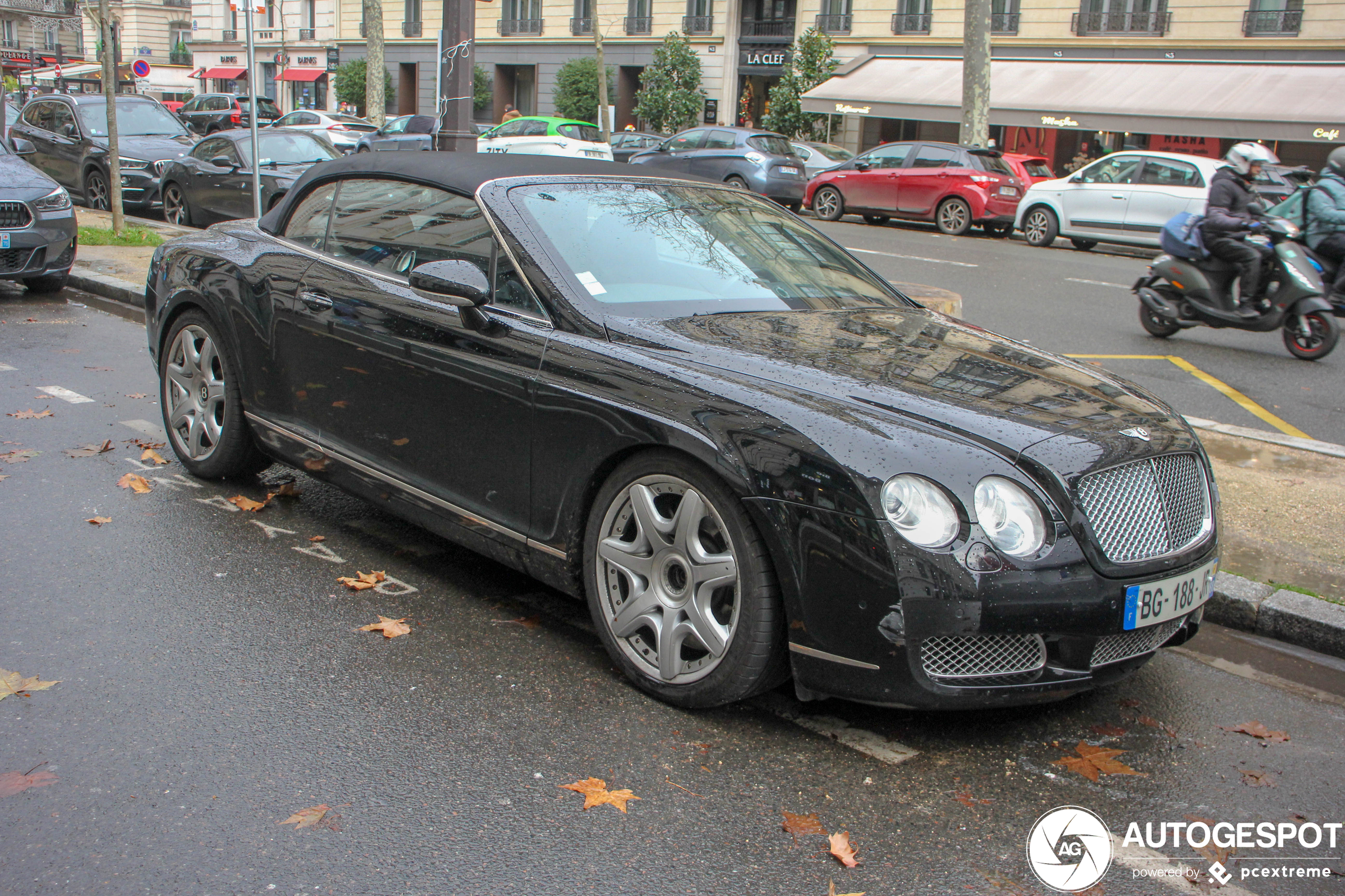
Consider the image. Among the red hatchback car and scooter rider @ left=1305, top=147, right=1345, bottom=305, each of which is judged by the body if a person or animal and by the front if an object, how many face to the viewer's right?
1

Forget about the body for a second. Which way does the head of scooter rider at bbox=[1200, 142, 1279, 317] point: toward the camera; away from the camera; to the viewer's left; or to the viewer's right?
to the viewer's right

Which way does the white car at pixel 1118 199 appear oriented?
to the viewer's left

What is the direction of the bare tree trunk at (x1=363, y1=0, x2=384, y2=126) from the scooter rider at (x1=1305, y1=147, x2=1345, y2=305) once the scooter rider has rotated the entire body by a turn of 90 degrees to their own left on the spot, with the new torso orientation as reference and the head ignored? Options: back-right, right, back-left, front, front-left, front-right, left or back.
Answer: front-left

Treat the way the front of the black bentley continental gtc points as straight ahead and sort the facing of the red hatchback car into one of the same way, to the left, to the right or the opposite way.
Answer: the opposite way

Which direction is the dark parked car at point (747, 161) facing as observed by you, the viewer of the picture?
facing away from the viewer and to the left of the viewer

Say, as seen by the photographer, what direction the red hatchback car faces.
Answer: facing away from the viewer and to the left of the viewer

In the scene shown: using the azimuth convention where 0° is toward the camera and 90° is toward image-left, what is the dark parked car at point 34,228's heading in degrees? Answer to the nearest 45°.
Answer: approximately 315°

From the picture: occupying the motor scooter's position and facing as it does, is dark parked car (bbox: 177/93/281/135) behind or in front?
behind

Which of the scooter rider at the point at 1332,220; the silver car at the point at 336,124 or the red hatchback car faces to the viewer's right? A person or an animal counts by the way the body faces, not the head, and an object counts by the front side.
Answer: the scooter rider

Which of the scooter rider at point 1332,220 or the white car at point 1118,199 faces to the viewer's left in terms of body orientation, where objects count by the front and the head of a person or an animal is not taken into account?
the white car

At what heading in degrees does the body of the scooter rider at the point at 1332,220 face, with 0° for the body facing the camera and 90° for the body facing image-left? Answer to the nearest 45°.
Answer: approximately 270°
